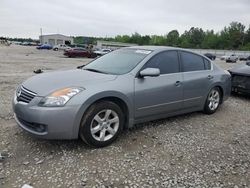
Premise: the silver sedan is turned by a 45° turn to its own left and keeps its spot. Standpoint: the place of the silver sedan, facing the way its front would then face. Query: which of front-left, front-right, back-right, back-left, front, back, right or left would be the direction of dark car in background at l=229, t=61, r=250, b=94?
back-left

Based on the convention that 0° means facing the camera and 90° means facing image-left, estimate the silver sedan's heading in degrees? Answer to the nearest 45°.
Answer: approximately 45°

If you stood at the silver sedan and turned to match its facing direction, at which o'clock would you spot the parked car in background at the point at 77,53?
The parked car in background is roughly at 4 o'clock from the silver sedan.
